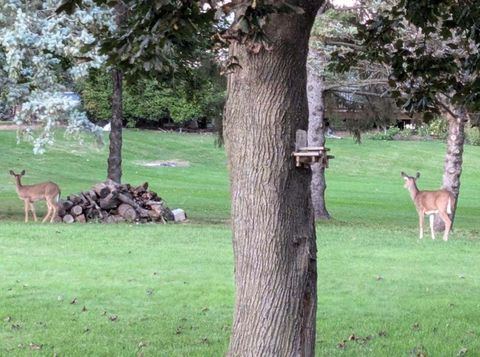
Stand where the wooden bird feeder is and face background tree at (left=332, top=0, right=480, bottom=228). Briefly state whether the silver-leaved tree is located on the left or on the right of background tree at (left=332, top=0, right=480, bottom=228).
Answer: left

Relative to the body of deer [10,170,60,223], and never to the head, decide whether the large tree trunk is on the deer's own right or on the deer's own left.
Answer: on the deer's own left

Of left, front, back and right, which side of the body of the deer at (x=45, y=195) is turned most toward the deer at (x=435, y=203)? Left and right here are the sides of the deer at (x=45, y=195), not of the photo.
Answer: back

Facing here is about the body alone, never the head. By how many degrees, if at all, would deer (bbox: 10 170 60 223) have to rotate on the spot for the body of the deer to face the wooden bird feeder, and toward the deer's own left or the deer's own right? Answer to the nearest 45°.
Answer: approximately 90° to the deer's own left

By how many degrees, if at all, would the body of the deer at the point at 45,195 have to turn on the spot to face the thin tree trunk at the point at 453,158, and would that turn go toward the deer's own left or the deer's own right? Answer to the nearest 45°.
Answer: approximately 180°

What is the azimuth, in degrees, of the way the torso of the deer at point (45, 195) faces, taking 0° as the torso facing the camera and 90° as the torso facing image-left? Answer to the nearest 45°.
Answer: approximately 90°

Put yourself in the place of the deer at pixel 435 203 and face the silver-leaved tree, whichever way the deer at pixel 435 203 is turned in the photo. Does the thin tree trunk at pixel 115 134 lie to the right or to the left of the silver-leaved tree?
right

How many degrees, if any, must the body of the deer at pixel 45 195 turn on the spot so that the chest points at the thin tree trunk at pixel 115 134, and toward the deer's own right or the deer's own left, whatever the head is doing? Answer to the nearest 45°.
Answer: approximately 135° to the deer's own right
